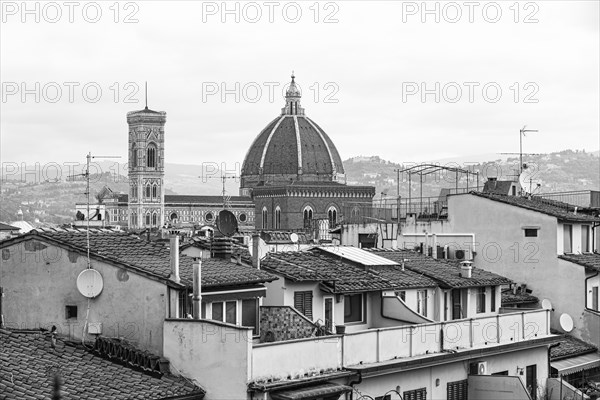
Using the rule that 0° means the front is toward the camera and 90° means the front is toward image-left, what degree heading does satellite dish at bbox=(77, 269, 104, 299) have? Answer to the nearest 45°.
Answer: approximately 0°

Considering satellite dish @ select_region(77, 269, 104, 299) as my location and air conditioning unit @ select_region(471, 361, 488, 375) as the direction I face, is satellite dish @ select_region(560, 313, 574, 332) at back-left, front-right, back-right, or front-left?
front-left

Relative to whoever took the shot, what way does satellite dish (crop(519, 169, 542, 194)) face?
facing the viewer and to the right of the viewer

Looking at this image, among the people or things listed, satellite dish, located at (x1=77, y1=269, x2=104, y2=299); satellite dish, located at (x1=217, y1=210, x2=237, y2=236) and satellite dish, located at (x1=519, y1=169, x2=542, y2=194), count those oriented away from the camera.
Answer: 0

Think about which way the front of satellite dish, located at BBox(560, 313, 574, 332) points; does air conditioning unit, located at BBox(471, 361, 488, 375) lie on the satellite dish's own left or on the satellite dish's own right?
on the satellite dish's own right

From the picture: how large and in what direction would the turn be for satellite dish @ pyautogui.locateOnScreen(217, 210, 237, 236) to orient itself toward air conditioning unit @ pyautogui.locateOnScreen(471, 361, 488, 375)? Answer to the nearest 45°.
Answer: approximately 45° to its left

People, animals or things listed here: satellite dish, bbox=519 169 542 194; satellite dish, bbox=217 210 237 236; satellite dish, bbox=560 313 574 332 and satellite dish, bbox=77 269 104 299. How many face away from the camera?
0

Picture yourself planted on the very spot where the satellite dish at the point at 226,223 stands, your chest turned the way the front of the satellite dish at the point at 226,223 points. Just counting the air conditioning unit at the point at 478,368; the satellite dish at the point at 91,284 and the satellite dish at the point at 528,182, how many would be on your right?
1

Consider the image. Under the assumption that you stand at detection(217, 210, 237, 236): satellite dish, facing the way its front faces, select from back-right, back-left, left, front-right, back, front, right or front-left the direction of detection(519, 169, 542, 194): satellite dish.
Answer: left

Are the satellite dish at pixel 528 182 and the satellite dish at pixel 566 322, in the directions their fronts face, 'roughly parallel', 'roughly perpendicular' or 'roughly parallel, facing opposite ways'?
roughly parallel
